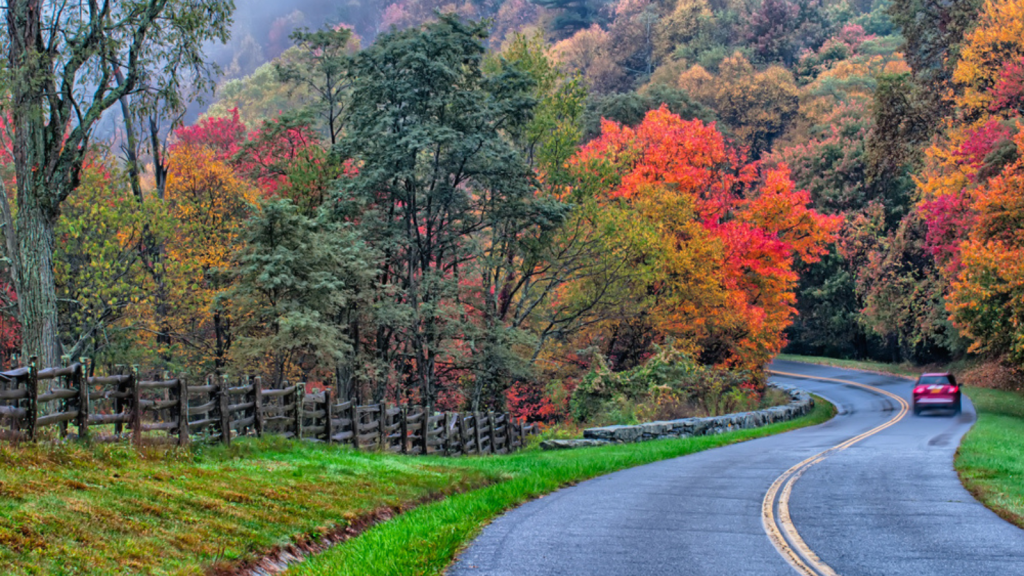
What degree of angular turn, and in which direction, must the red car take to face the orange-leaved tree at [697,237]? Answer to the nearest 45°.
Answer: approximately 90° to its left

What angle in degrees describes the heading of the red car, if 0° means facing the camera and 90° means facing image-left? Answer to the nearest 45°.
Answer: approximately 180°

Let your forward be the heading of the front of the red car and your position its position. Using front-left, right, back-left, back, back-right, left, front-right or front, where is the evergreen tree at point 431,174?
back-left

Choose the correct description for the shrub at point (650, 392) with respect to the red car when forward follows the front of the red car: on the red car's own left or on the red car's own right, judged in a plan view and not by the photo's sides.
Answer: on the red car's own left

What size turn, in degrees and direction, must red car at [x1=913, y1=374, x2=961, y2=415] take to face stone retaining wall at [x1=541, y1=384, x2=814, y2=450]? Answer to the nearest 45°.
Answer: approximately 135° to its left

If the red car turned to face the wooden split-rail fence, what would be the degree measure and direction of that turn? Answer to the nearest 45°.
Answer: approximately 180°

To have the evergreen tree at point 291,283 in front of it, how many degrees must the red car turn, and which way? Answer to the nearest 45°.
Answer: approximately 135° to its left
